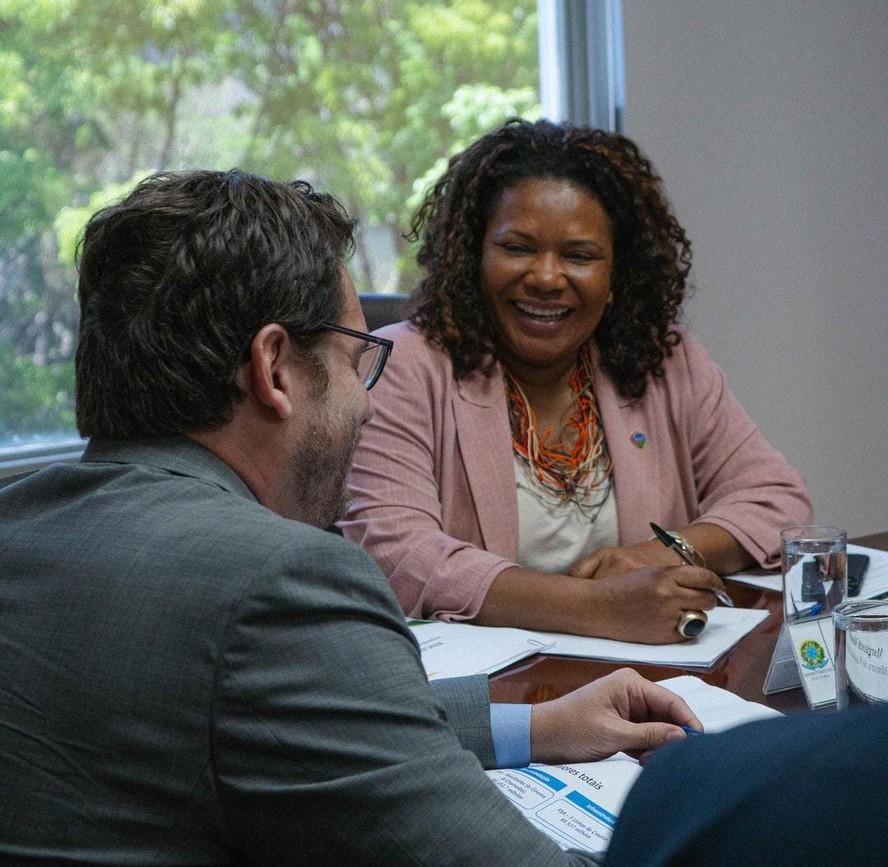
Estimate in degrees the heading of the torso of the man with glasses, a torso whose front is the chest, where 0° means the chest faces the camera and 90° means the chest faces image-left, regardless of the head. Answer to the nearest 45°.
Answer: approximately 225°

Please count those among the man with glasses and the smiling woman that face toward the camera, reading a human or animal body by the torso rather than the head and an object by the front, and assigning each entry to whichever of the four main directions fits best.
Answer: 1

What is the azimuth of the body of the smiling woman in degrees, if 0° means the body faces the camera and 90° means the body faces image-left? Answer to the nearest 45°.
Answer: approximately 0°

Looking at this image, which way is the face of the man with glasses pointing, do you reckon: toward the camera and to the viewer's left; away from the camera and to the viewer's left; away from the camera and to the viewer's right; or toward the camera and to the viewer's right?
away from the camera and to the viewer's right

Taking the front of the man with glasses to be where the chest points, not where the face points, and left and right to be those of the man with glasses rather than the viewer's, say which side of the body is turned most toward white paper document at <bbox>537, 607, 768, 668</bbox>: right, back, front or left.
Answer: front

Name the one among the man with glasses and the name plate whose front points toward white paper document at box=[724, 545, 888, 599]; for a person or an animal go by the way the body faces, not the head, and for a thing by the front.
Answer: the man with glasses

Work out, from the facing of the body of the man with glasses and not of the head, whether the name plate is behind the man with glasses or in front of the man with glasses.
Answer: in front

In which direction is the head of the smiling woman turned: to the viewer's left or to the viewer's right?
to the viewer's left

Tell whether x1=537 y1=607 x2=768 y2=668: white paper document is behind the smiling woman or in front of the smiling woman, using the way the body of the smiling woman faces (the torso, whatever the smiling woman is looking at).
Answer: in front
